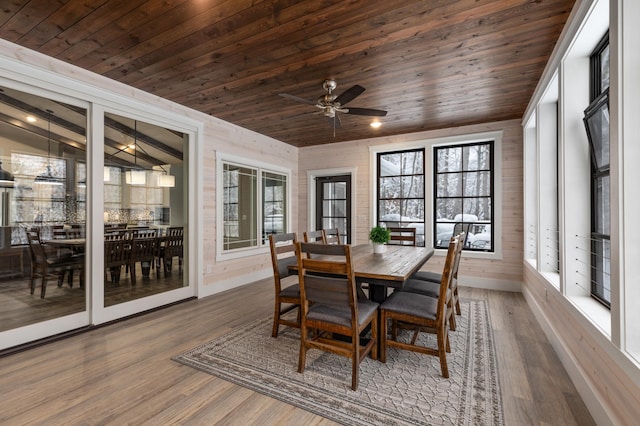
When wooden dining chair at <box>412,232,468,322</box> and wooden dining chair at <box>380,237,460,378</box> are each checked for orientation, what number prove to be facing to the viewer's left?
2

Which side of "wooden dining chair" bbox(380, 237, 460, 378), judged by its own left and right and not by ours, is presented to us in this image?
left

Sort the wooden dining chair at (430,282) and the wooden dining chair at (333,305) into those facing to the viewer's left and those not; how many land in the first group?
1

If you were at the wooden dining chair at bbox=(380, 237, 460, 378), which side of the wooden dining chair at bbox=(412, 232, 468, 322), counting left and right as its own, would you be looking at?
left

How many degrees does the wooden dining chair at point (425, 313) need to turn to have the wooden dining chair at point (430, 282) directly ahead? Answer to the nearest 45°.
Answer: approximately 90° to its right

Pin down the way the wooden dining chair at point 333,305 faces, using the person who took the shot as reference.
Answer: facing away from the viewer and to the right of the viewer

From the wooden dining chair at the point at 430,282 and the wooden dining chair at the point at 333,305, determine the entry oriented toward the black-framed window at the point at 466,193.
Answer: the wooden dining chair at the point at 333,305

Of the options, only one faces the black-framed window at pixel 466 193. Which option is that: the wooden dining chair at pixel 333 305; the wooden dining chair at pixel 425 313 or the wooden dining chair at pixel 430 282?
the wooden dining chair at pixel 333 305

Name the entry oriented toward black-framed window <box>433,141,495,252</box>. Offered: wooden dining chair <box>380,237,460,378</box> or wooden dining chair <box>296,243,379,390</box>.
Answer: wooden dining chair <box>296,243,379,390</box>

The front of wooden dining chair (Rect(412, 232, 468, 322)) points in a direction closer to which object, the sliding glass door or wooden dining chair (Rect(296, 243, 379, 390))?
the sliding glass door

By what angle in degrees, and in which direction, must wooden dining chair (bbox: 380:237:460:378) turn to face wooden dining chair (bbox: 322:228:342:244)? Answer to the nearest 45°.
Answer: approximately 45° to its right

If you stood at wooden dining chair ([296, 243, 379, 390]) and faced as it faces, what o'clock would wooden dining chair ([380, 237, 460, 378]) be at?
wooden dining chair ([380, 237, 460, 378]) is roughly at 1 o'clock from wooden dining chair ([296, 243, 379, 390]).

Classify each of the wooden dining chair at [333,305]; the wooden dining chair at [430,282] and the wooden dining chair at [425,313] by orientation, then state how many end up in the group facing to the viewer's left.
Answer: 2

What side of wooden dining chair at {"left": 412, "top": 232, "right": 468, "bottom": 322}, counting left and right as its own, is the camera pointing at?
left
